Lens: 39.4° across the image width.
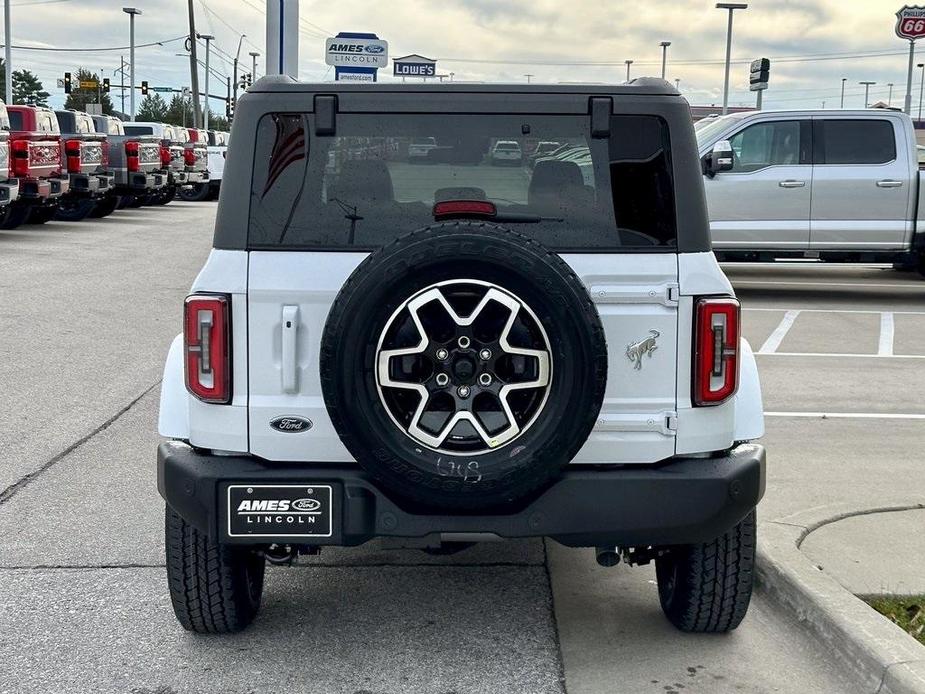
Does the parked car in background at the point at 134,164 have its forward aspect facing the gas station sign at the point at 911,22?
no

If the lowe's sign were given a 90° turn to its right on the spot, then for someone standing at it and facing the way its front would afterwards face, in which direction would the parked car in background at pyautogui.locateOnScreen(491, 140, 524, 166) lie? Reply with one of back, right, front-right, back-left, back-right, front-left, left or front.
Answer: left

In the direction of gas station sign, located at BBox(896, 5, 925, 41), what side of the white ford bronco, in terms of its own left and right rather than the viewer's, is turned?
front

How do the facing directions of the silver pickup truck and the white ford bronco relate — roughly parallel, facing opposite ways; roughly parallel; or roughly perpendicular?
roughly perpendicular

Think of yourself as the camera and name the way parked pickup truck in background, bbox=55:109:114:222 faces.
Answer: facing away from the viewer and to the left of the viewer

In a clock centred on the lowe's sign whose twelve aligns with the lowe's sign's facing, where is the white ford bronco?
The white ford bronco is roughly at 12 o'clock from the lowe's sign.

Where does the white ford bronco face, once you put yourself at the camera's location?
facing away from the viewer

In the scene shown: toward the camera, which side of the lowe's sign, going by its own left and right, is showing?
front

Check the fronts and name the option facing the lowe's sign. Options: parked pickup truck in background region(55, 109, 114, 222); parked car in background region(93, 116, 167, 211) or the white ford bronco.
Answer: the white ford bronco

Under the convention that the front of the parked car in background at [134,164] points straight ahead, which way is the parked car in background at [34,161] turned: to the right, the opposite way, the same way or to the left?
the same way

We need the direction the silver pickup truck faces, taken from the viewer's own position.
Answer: facing to the left of the viewer
